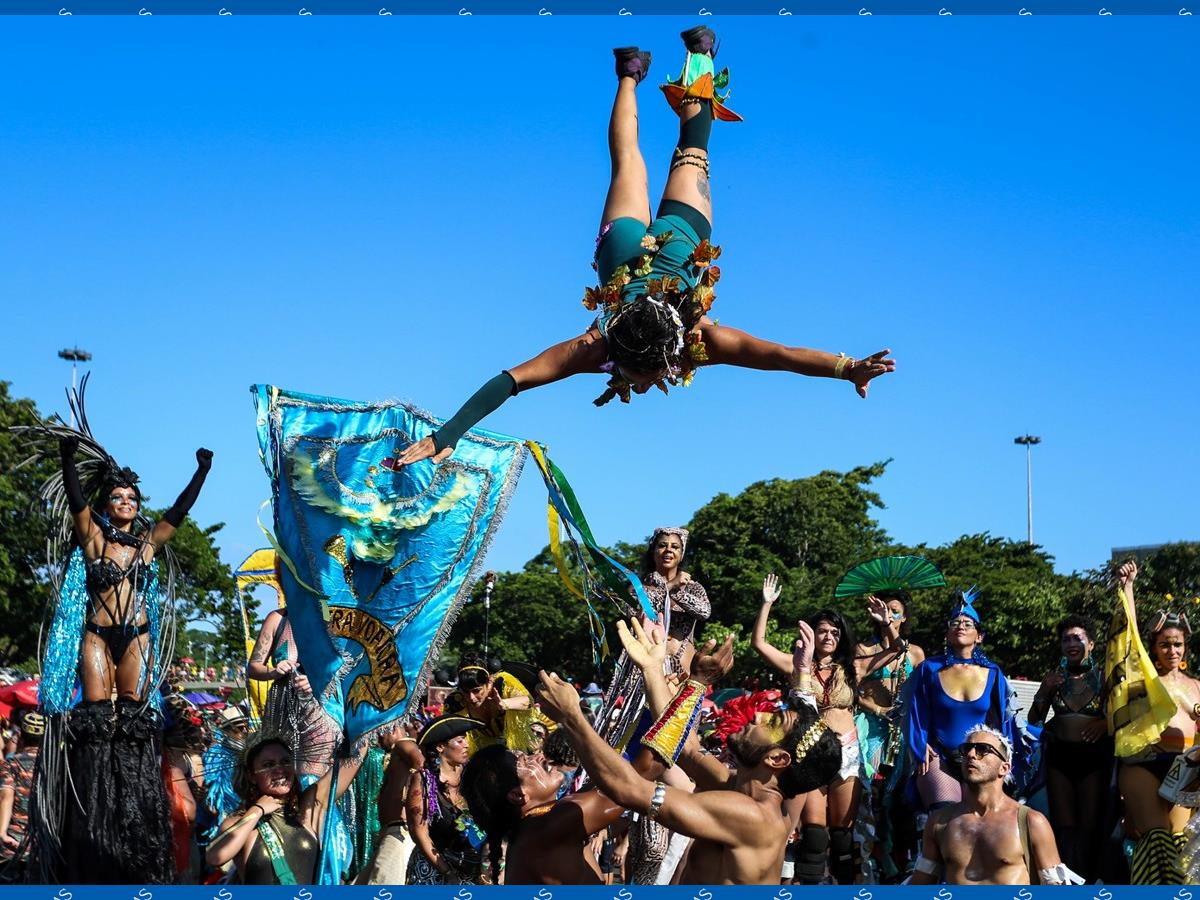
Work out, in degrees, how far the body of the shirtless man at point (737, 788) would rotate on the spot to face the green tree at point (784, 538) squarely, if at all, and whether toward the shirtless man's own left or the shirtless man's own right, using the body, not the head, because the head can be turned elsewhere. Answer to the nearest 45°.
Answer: approximately 90° to the shirtless man's own right

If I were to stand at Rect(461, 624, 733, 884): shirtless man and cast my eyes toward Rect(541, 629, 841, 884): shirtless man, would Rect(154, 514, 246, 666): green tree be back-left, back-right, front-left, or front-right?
back-left

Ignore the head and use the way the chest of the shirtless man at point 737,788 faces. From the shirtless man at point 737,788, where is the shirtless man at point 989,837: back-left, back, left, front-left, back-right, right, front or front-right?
back-right

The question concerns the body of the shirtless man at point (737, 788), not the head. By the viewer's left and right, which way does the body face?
facing to the left of the viewer

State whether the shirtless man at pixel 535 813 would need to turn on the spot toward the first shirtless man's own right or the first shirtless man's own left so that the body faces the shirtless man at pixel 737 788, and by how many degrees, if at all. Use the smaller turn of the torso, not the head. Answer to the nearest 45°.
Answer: approximately 45° to the first shirtless man's own right

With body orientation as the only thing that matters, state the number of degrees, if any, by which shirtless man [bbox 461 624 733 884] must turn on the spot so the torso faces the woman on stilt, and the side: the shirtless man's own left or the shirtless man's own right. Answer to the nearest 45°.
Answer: approximately 135° to the shirtless man's own left

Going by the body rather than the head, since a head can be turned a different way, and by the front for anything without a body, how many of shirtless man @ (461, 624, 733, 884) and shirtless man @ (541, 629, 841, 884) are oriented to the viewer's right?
1

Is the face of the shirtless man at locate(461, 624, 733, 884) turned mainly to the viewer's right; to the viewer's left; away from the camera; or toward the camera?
to the viewer's right

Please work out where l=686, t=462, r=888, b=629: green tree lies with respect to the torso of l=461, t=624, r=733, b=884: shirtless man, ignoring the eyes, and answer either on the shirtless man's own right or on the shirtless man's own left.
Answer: on the shirtless man's own left

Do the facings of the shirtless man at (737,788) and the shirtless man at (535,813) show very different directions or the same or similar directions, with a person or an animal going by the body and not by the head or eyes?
very different directions

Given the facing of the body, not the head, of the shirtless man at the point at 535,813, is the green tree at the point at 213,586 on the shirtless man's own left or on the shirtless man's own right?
on the shirtless man's own left

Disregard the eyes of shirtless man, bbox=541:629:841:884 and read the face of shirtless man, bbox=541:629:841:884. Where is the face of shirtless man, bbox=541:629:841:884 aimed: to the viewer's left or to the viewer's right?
to the viewer's left

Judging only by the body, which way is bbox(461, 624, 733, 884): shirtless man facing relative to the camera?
to the viewer's right
